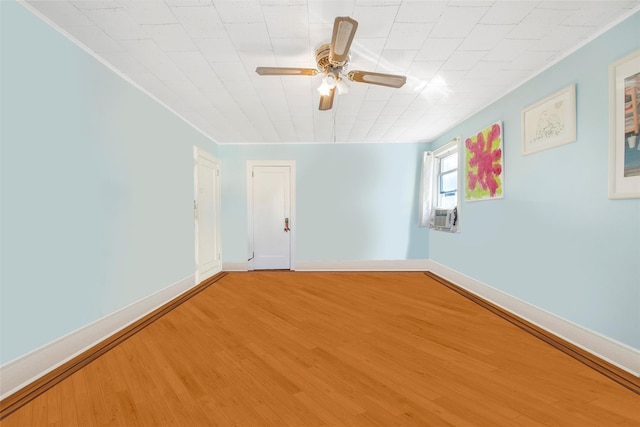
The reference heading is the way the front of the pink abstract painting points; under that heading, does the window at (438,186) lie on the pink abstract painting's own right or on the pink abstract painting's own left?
on the pink abstract painting's own right

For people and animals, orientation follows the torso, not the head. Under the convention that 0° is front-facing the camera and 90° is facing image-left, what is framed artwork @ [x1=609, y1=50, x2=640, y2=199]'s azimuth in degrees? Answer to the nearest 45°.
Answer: approximately 45°

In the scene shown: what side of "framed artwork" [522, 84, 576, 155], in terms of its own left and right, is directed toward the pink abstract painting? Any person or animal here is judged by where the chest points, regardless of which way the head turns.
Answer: right

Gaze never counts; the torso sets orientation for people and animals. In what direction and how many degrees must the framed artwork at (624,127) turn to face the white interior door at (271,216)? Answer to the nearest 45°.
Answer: approximately 45° to its right

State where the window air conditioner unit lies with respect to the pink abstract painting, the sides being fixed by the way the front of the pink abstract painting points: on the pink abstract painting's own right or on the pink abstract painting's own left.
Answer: on the pink abstract painting's own right

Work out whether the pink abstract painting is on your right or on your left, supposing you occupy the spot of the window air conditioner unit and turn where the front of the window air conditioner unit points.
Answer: on your left

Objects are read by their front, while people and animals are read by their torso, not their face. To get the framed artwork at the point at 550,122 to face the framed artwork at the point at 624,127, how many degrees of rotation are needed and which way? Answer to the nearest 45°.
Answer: approximately 90° to its left

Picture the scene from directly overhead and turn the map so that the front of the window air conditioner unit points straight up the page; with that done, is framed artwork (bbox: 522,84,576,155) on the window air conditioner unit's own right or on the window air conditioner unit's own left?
on the window air conditioner unit's own left

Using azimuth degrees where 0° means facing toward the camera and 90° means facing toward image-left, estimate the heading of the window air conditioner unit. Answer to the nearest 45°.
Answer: approximately 45°

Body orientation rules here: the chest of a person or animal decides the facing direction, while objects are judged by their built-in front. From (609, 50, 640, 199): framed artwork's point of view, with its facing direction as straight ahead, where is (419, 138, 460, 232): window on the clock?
The window is roughly at 3 o'clock from the framed artwork.

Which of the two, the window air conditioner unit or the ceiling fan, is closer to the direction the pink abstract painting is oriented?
the ceiling fan
